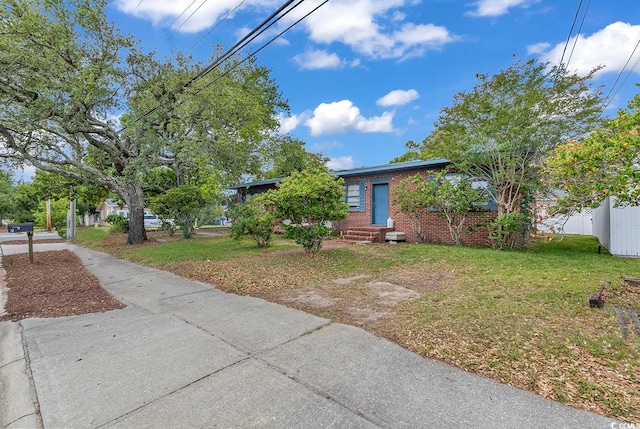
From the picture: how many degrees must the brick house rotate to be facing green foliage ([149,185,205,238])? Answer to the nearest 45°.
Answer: approximately 45° to its right

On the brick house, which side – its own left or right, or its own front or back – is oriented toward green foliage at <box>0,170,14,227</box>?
right

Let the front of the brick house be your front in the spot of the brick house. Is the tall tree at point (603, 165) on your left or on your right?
on your left

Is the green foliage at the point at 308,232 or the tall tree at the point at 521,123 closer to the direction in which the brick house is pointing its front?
the green foliage

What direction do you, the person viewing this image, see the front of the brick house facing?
facing the viewer and to the left of the viewer

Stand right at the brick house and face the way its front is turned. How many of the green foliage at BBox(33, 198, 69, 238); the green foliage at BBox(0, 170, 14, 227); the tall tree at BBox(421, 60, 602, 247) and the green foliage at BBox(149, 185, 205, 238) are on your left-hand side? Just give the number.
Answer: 1

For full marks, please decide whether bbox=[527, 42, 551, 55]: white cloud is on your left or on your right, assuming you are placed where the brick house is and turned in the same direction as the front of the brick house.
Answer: on your left

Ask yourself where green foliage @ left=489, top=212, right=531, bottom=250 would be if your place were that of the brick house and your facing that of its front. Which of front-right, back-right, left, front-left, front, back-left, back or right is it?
left

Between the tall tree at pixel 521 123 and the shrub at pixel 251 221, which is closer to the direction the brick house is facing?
the shrub

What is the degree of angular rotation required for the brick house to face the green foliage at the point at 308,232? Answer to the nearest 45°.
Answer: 0° — it already faces it

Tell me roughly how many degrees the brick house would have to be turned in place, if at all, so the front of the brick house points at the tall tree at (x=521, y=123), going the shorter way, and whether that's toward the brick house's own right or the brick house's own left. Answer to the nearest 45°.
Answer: approximately 90° to the brick house's own left

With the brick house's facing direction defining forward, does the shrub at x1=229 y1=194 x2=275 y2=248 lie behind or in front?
in front
